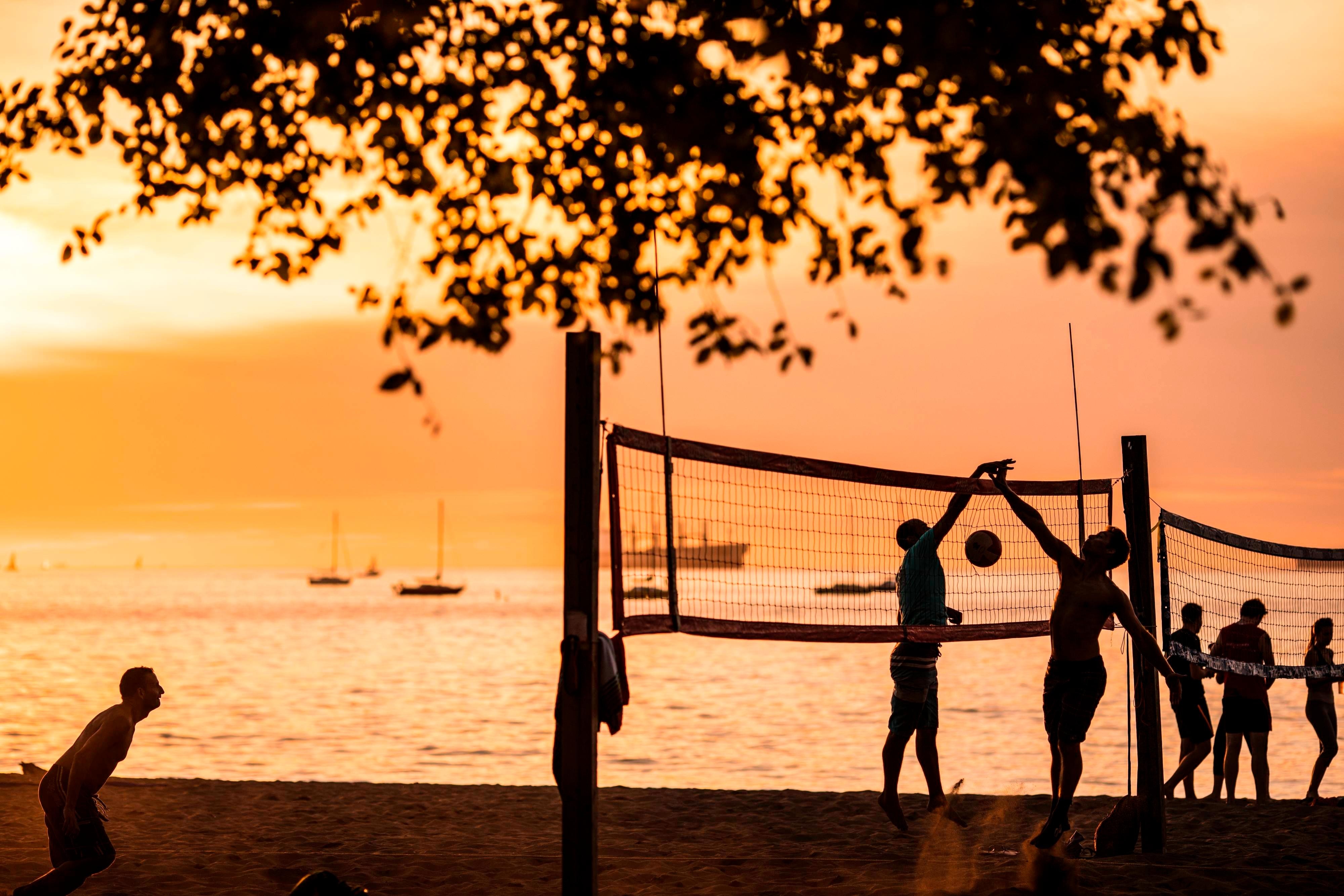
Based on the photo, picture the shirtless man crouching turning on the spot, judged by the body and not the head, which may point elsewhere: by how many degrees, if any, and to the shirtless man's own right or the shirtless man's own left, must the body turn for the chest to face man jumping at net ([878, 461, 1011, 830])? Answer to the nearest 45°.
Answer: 0° — they already face them

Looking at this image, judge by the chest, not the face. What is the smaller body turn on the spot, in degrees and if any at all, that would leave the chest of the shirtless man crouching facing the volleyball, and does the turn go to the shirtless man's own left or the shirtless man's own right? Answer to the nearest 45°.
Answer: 0° — they already face it

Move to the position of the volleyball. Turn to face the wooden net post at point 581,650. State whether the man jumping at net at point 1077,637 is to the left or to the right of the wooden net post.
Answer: left

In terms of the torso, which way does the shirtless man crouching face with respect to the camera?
to the viewer's right

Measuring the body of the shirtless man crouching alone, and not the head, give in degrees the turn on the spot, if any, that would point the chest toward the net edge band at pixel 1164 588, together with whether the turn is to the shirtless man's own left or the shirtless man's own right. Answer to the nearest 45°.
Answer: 0° — they already face it

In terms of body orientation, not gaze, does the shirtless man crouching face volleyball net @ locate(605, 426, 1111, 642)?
yes

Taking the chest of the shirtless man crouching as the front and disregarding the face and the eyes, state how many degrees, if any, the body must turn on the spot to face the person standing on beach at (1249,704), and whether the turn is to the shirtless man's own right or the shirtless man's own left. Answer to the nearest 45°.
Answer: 0° — they already face them
